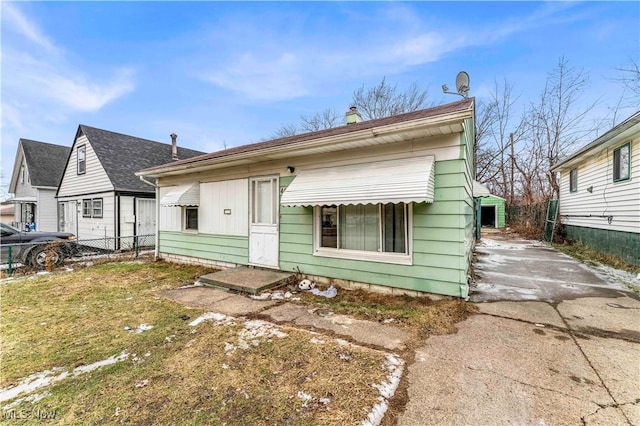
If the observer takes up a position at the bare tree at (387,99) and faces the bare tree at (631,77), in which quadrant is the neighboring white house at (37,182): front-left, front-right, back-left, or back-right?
back-right

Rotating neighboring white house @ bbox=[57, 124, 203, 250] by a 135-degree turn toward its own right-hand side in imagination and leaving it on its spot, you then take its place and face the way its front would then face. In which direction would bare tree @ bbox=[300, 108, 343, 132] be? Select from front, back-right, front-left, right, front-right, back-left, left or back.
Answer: right

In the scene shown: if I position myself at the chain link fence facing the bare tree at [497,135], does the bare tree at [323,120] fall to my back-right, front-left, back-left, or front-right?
front-left

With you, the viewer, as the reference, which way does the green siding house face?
facing the viewer and to the left of the viewer

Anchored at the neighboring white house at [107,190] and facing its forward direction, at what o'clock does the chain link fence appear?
The chain link fence is roughly at 11 o'clock from the neighboring white house.

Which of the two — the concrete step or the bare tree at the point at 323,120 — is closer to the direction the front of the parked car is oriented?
the bare tree

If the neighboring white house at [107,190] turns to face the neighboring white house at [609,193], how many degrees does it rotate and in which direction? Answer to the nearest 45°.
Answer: approximately 90° to its left

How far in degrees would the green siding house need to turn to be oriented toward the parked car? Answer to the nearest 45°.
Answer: approximately 45° to its right

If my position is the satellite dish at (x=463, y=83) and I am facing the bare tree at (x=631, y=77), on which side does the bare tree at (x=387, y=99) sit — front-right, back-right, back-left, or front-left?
front-left

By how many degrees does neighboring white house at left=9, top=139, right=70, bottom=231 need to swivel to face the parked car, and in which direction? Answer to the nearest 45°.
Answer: approximately 45° to its left

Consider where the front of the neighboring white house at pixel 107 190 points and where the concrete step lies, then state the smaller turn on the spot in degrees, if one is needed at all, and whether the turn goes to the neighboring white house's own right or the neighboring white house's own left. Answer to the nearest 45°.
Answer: approximately 45° to the neighboring white house's own left

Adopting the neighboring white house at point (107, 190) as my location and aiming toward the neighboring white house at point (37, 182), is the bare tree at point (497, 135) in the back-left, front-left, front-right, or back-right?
back-right

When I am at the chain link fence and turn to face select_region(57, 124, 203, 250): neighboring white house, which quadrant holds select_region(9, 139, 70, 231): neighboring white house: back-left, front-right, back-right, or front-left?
front-left

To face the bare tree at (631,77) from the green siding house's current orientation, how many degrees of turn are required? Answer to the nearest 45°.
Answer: approximately 135° to its left

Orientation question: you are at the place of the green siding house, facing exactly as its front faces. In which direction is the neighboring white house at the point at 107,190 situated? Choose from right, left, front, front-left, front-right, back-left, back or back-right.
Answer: right
